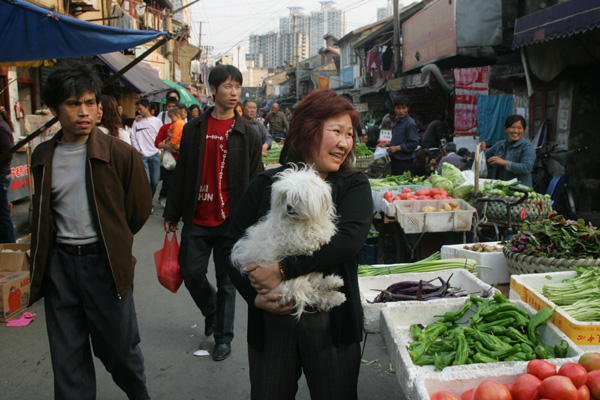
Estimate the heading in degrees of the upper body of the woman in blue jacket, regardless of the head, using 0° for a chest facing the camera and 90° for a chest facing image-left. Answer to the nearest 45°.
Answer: approximately 45°

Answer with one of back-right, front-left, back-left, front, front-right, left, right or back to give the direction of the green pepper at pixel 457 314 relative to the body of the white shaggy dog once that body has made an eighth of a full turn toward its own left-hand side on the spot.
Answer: front-left

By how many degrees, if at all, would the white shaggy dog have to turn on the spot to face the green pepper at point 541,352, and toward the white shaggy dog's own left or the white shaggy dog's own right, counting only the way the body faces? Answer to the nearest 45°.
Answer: approximately 45° to the white shaggy dog's own left

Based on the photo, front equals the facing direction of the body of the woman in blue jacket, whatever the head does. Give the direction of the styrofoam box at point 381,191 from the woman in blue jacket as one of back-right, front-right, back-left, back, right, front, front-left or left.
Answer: front-right

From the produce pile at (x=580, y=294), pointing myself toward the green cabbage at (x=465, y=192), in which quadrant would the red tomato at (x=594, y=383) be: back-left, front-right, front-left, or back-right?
back-left

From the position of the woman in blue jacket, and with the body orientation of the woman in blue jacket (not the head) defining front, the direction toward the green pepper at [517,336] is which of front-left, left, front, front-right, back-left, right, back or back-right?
front-left

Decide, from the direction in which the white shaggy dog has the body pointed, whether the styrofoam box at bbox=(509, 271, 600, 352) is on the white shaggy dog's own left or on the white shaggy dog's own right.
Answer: on the white shaggy dog's own left

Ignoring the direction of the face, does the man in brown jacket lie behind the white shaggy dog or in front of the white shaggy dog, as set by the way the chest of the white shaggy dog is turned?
behind

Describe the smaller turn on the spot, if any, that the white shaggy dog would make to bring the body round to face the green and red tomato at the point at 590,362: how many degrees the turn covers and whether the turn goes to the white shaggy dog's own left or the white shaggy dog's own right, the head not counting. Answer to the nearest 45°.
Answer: approximately 45° to the white shaggy dog's own left

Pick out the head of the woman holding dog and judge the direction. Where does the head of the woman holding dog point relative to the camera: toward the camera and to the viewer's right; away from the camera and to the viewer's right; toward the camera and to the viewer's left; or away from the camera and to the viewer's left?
toward the camera and to the viewer's right

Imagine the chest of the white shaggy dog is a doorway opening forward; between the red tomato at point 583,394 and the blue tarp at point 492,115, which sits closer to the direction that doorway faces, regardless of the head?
the red tomato
